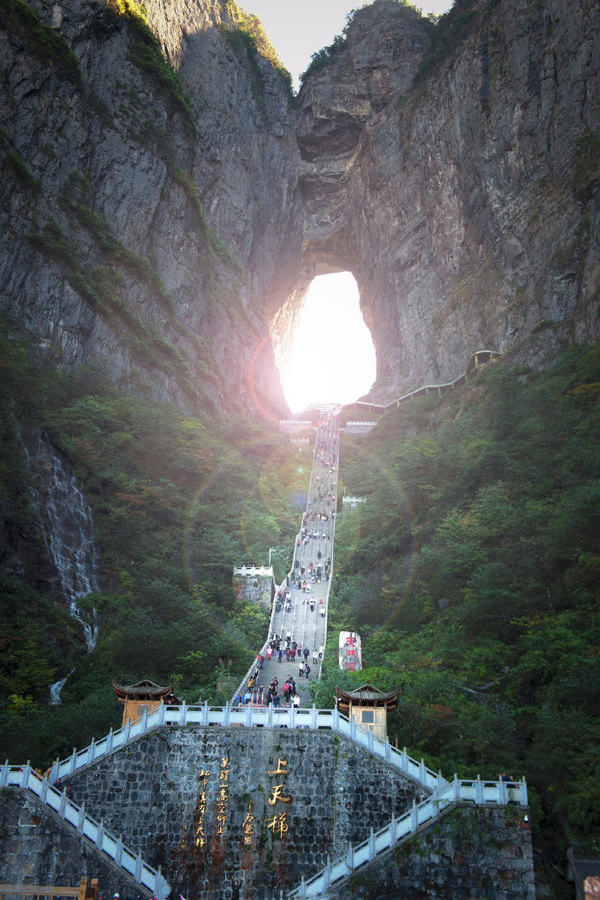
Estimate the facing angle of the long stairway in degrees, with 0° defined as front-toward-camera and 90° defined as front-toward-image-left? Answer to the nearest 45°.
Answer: approximately 0°

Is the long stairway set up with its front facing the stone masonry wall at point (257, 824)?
yes

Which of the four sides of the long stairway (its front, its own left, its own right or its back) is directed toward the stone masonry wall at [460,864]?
front

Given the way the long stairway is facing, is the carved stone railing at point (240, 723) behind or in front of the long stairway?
in front

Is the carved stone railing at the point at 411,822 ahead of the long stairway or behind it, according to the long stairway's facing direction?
ahead

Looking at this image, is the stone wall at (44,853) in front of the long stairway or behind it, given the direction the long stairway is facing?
in front
